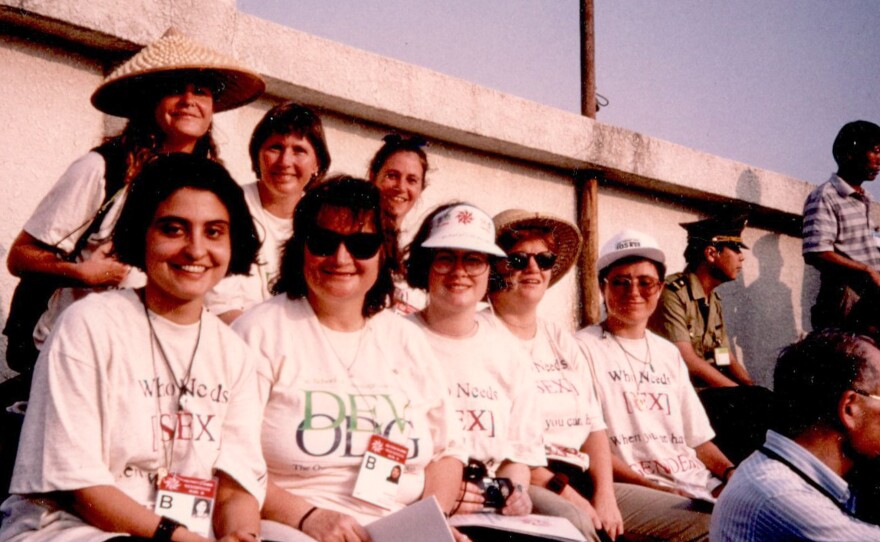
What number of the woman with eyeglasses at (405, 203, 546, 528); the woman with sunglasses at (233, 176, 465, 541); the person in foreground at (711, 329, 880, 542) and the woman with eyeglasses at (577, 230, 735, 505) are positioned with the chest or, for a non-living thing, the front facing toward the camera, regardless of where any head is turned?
3

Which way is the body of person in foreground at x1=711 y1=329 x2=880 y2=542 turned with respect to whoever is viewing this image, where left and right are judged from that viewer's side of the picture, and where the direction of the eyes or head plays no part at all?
facing to the right of the viewer

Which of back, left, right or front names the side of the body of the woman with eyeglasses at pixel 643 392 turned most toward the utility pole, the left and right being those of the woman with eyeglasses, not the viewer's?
back

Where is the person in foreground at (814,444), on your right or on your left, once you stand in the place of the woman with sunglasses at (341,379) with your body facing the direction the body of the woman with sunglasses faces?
on your left

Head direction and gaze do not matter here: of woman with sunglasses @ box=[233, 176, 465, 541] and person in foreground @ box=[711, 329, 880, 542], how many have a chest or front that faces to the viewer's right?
1
